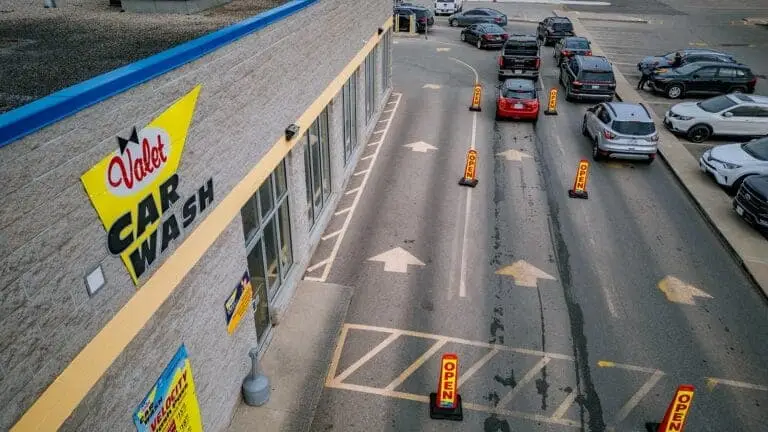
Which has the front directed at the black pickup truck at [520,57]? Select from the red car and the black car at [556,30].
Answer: the red car

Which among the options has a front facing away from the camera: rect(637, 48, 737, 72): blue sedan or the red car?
the red car

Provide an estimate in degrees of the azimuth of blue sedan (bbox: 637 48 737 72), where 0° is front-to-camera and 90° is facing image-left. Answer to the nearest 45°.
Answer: approximately 90°

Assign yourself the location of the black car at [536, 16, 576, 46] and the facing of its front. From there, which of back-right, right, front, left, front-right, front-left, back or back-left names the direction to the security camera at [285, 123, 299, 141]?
back-left

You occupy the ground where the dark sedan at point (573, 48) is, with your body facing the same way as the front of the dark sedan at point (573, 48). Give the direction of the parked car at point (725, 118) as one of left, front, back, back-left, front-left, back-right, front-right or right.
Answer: back

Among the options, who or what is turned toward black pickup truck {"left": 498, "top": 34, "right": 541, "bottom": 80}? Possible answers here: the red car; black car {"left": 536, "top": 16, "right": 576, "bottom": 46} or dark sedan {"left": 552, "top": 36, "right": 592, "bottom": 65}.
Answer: the red car

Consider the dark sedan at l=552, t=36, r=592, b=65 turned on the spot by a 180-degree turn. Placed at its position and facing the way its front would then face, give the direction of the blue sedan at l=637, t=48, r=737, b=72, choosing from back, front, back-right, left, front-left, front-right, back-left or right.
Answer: front-left

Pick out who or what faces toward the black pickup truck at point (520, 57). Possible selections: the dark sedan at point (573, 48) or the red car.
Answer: the red car

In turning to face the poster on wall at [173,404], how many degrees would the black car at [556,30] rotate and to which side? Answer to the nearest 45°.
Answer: approximately 135° to its left

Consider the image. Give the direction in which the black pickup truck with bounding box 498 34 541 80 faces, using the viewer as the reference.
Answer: facing away from the viewer

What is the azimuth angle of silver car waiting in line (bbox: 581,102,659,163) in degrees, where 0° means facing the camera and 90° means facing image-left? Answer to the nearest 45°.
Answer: approximately 135°

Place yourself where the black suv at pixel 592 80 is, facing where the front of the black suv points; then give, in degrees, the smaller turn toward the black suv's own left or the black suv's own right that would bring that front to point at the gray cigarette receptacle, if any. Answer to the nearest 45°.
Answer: approximately 135° to the black suv's own left

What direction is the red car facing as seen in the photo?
away from the camera

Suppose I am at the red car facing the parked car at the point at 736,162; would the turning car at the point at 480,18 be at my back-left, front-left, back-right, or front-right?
back-left

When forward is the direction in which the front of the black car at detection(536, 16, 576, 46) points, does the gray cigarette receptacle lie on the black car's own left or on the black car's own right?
on the black car's own left

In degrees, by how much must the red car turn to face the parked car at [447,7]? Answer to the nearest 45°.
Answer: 0° — it already faces it
